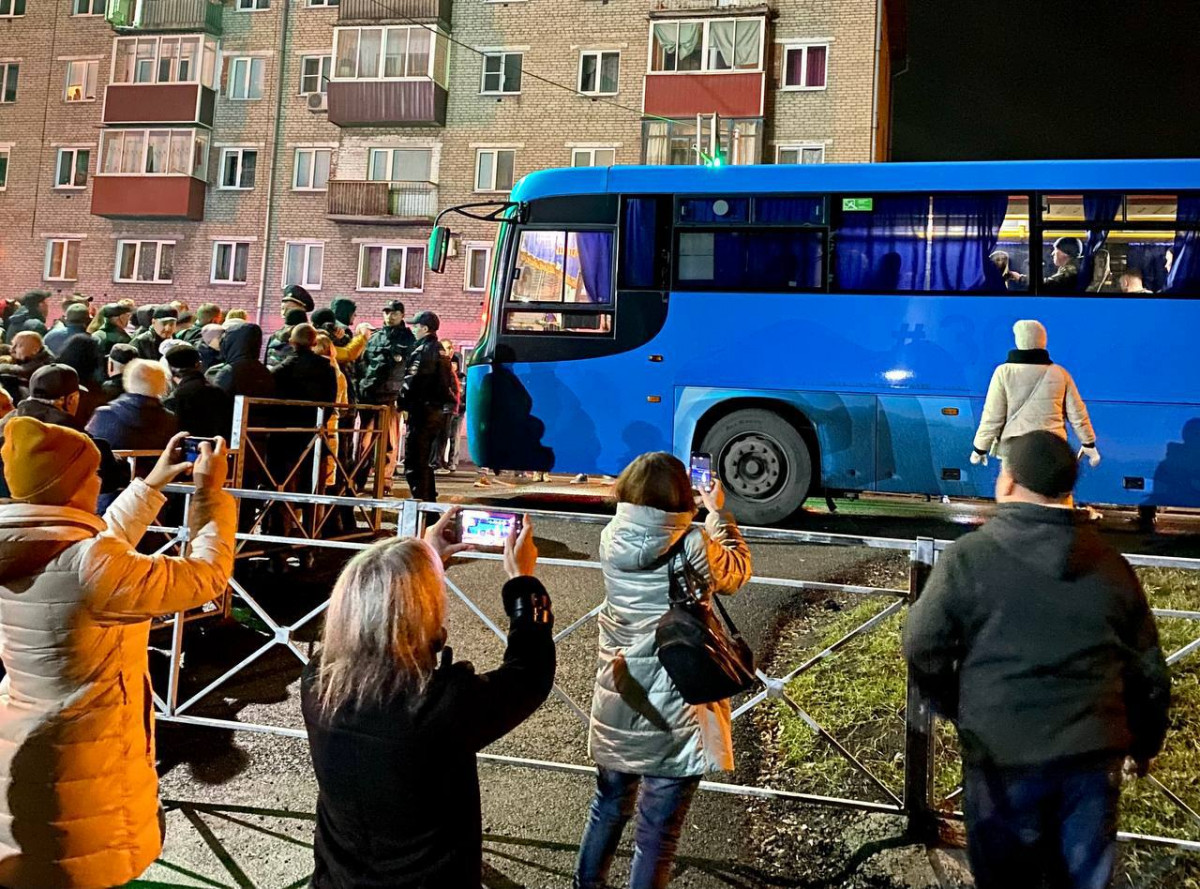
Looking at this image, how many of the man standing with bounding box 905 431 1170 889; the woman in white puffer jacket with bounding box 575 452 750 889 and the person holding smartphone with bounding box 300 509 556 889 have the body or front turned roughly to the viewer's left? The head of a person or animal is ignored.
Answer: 0

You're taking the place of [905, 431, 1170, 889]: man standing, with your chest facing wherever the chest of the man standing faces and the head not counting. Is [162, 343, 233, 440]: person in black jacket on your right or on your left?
on your left

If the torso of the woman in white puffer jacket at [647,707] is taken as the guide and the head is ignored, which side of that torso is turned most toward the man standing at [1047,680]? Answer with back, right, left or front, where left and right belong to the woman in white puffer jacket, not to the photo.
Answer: right

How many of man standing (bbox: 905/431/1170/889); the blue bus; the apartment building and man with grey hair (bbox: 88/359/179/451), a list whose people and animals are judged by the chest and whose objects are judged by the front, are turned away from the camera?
2

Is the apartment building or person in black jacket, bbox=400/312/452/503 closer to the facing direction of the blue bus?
the person in black jacket

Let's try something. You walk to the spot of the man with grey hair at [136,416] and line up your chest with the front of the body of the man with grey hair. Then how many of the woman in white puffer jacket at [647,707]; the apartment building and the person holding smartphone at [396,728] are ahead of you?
1

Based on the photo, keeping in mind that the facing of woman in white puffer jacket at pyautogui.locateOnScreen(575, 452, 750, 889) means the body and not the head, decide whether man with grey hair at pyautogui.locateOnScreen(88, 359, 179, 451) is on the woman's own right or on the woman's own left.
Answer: on the woman's own left

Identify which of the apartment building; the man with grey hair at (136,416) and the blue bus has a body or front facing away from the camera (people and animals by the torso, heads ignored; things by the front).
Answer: the man with grey hair

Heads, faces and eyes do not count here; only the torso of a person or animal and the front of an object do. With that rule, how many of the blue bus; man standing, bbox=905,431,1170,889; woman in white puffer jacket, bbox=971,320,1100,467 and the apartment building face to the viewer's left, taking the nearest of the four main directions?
1

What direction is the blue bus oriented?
to the viewer's left

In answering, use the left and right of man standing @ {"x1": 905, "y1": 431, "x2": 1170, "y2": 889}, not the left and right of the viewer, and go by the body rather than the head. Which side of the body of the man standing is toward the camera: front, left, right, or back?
back

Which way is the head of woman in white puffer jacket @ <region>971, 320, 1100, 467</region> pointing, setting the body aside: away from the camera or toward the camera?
away from the camera

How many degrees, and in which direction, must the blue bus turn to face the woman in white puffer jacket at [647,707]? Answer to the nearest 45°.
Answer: approximately 90° to its left

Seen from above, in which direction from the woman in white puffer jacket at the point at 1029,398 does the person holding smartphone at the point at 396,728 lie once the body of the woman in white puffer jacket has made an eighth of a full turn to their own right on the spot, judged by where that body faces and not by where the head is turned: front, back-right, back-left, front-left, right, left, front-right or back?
back-right

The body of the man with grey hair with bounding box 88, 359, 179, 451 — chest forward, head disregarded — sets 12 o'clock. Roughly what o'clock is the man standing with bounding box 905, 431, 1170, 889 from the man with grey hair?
The man standing is roughly at 5 o'clock from the man with grey hair.

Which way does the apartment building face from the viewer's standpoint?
toward the camera

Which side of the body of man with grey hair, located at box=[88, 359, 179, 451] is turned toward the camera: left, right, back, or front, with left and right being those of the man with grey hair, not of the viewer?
back

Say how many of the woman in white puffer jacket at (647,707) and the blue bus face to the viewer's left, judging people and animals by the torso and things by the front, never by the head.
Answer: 1
